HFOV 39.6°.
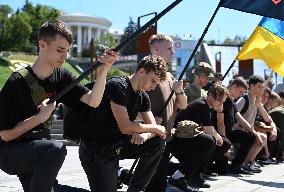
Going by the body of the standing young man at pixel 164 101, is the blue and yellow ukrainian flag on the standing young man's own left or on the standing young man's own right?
on the standing young man's own left

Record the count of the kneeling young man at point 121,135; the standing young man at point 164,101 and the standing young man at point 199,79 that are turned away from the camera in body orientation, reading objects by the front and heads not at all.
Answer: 0

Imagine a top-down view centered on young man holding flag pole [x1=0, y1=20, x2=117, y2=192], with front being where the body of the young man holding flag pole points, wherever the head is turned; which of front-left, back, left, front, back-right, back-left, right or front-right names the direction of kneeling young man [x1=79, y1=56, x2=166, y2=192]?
left

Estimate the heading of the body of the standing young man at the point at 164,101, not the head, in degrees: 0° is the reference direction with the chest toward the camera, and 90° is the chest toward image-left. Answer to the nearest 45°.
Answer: approximately 315°

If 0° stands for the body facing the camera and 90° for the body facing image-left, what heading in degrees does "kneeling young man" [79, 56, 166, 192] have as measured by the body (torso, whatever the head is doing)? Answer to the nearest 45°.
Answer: approximately 315°

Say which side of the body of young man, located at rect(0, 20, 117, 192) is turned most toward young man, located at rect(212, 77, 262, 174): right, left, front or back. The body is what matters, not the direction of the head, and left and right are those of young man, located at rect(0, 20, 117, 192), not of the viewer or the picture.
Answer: left

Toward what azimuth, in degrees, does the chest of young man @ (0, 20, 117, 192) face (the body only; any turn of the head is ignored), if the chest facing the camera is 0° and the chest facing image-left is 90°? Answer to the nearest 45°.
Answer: approximately 315°

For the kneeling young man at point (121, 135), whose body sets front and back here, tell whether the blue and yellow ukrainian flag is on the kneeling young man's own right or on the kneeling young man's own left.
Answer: on the kneeling young man's own left
